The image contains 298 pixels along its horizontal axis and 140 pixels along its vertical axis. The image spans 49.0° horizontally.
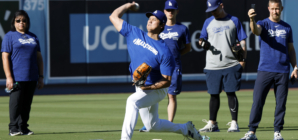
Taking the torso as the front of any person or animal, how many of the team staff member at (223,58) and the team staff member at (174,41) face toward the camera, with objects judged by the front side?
2

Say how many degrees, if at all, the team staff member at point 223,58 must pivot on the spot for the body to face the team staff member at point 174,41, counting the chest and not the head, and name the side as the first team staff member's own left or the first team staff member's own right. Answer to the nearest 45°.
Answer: approximately 90° to the first team staff member's own right

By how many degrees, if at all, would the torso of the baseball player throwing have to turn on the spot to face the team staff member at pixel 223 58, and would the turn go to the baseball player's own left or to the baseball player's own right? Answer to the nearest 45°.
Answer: approximately 180°

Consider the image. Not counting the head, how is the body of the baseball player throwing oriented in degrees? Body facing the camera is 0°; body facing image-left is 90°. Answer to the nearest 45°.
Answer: approximately 45°

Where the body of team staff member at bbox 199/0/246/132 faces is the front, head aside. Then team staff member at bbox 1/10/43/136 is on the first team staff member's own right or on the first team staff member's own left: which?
on the first team staff member's own right

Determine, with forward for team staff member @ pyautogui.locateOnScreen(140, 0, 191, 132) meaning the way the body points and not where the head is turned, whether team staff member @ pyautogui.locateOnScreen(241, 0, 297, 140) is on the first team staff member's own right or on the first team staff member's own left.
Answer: on the first team staff member's own left

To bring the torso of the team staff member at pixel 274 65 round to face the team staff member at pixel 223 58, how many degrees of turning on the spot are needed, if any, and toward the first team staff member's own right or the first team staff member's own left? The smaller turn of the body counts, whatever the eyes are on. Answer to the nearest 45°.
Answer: approximately 135° to the first team staff member's own right

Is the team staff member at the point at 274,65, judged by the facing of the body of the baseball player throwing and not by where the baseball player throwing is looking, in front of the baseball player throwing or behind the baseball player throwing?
behind

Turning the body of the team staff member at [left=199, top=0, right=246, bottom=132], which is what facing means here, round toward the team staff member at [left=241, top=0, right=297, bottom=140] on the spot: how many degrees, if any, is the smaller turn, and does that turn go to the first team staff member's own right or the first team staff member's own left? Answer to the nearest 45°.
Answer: approximately 45° to the first team staff member's own left
